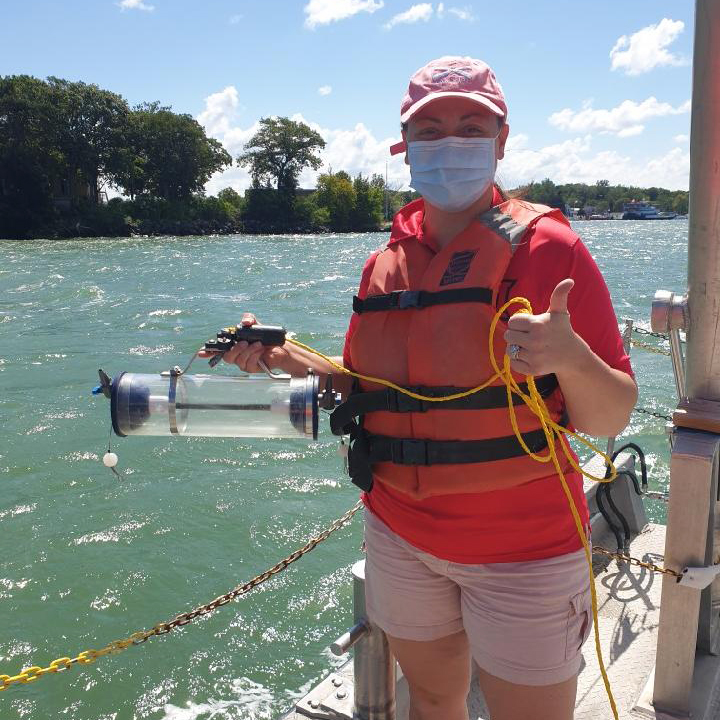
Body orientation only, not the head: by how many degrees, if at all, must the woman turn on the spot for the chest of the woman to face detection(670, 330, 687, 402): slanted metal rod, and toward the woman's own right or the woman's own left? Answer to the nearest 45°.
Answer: approximately 180°

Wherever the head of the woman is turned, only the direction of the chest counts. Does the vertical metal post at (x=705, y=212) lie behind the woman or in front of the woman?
behind

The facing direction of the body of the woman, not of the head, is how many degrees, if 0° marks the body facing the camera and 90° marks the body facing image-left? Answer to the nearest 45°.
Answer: approximately 45°
